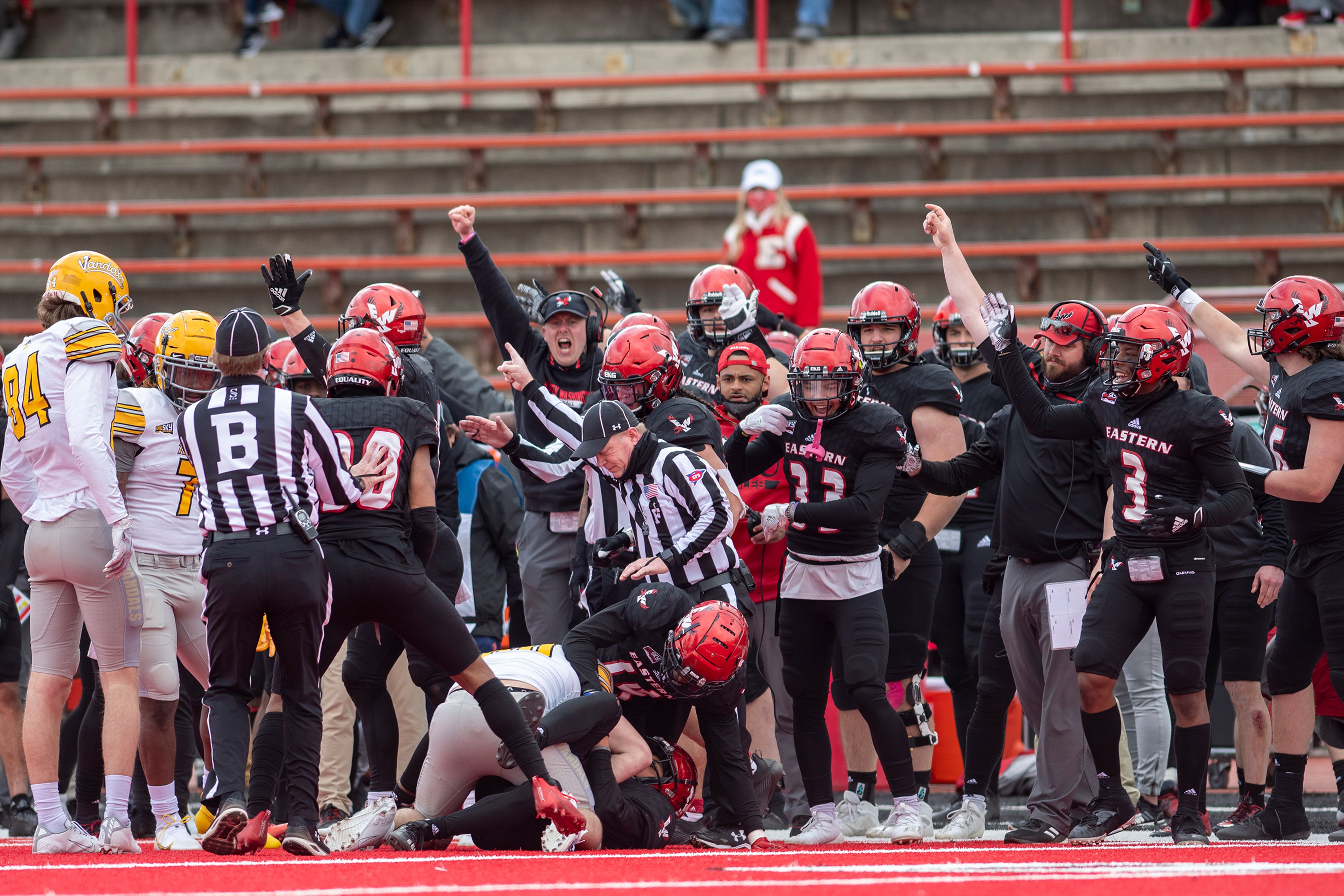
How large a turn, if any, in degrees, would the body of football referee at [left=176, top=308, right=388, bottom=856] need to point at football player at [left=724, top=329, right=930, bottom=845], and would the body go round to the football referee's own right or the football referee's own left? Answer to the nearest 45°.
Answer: approximately 90° to the football referee's own right

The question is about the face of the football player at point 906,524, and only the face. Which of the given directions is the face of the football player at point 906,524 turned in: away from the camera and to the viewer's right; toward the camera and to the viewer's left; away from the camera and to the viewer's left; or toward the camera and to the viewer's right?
toward the camera and to the viewer's left

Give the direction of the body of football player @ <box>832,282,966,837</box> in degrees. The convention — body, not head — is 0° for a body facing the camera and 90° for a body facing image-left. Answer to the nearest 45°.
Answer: approximately 45°

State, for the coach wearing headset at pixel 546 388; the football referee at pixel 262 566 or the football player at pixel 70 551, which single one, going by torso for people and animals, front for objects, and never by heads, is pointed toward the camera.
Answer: the coach wearing headset

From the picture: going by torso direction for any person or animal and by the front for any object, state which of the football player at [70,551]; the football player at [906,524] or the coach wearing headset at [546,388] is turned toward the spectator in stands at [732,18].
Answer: the football player at [70,551]

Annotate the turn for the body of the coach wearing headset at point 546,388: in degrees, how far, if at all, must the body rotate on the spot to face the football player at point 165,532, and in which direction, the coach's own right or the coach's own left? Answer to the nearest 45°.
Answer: approximately 45° to the coach's own right

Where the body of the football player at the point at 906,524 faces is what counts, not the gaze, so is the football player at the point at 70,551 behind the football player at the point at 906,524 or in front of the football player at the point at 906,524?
in front

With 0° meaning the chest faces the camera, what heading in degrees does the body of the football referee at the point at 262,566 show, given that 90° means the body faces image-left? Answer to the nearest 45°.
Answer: approximately 180°

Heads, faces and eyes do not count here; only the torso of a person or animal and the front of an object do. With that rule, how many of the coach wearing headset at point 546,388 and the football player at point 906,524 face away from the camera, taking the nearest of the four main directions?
0

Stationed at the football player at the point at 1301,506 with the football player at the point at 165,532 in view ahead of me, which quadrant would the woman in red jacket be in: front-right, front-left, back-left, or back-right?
front-right

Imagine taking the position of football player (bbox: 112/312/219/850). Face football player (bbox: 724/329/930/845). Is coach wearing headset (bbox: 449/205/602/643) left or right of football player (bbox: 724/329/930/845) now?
left

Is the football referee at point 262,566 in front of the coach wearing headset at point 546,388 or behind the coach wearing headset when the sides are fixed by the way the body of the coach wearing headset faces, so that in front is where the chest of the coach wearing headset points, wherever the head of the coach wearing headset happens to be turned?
in front

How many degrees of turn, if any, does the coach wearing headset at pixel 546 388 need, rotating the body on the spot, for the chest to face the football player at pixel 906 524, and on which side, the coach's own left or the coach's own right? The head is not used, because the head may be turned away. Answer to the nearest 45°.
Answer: approximately 45° to the coach's own left

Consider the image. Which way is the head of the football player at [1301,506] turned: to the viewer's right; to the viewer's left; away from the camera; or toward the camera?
to the viewer's left

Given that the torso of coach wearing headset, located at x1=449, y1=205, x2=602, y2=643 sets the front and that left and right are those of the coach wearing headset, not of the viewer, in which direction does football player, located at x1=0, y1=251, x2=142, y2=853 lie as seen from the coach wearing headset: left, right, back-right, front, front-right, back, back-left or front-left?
front-right

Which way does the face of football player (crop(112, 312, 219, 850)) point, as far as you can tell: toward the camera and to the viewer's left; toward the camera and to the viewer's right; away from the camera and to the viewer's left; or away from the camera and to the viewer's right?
toward the camera and to the viewer's right

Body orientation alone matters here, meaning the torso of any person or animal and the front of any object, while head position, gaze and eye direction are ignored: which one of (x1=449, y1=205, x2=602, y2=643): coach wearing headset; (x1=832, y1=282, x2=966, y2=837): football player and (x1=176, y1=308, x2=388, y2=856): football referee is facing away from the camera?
the football referee
